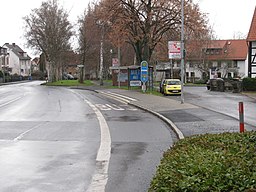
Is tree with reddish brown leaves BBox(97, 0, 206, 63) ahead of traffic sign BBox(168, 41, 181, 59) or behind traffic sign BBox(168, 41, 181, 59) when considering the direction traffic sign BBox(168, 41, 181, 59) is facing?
behind

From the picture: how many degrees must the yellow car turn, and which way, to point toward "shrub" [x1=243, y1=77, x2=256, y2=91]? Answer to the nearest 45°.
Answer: approximately 135° to its left

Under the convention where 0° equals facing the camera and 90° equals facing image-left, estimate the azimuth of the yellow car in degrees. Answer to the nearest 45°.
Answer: approximately 0°

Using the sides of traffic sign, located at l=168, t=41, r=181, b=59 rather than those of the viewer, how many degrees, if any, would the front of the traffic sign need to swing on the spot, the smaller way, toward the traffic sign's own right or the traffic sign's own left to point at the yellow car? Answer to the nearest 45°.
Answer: approximately 180°

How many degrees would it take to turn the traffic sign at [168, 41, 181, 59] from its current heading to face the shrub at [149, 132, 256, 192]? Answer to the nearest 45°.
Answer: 0° — it already faces it

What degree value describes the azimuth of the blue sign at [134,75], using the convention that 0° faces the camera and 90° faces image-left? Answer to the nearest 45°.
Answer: approximately 0°

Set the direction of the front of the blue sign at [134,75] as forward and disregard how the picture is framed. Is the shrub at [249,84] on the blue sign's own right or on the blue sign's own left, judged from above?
on the blue sign's own left
